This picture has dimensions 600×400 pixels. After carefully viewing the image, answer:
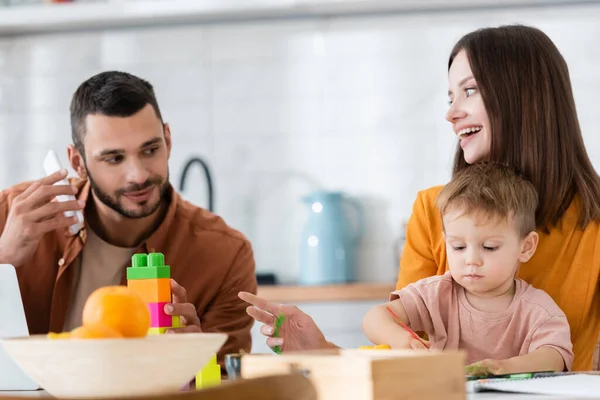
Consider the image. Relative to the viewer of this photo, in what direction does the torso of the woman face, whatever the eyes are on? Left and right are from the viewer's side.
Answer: facing the viewer and to the left of the viewer

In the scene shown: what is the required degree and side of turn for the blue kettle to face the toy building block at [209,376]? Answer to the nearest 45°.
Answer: approximately 90° to its left

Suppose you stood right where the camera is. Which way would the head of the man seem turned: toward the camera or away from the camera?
toward the camera

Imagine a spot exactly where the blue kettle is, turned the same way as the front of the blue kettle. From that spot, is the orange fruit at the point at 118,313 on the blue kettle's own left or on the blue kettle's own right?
on the blue kettle's own left

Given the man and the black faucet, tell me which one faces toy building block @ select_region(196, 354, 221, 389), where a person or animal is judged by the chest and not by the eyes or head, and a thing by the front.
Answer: the man

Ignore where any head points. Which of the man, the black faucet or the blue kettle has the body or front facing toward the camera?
the man

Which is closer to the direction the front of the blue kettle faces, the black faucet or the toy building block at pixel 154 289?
the black faucet

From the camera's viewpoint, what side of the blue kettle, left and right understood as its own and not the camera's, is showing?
left

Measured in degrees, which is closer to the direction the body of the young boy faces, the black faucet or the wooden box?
the wooden box

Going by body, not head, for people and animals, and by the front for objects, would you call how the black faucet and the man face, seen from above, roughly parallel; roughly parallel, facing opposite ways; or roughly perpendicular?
roughly perpendicular

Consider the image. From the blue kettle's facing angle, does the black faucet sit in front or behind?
in front

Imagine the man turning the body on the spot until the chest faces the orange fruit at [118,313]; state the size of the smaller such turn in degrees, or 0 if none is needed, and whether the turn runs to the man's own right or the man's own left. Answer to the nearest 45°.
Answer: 0° — they already face it
